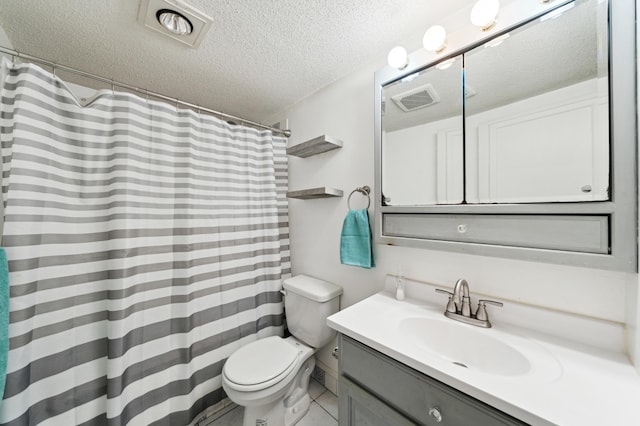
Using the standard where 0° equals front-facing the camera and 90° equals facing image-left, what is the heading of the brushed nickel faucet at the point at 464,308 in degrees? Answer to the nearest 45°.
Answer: approximately 45°

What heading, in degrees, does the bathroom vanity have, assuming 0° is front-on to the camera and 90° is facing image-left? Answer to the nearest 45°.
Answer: approximately 45°

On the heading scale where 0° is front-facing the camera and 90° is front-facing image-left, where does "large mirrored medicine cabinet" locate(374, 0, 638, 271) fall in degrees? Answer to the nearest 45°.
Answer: approximately 45°

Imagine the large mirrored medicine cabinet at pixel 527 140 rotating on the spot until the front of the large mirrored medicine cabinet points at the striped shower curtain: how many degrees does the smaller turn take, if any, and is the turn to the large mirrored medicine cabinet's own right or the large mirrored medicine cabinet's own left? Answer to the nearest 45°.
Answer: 0° — it already faces it
